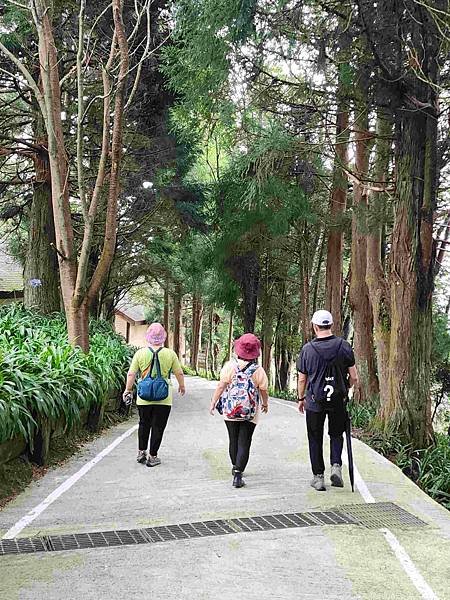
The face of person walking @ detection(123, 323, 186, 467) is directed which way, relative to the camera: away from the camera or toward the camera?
away from the camera

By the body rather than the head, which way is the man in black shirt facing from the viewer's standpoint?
away from the camera

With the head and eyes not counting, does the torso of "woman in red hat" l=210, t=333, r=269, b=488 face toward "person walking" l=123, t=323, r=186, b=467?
no

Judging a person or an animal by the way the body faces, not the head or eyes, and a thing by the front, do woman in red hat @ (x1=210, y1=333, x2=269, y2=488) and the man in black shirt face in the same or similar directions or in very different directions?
same or similar directions

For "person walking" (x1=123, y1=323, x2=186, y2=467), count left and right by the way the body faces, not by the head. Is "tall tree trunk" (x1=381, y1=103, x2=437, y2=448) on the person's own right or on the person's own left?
on the person's own right

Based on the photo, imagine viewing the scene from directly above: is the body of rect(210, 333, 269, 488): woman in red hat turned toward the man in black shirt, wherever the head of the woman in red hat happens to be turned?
no

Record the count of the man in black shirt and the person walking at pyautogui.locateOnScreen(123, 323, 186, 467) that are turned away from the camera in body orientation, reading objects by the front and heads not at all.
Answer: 2

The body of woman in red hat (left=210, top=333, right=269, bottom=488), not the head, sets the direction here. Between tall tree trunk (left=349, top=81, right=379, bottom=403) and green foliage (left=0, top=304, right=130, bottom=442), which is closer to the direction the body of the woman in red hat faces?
the tall tree trunk

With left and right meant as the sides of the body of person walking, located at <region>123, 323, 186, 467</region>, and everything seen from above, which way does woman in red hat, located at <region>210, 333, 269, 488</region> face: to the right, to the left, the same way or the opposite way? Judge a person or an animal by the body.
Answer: the same way

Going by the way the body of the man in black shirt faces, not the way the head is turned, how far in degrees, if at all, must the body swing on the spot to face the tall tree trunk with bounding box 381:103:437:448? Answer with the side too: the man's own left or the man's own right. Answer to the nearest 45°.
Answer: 0° — they already face it

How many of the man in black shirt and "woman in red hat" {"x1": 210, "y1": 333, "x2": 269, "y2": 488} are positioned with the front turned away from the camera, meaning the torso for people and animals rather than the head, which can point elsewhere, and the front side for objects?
2

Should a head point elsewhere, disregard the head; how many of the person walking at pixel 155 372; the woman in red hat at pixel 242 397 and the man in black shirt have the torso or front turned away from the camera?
3

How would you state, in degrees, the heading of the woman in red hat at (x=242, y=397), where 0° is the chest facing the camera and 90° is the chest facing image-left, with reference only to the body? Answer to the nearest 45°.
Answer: approximately 180°

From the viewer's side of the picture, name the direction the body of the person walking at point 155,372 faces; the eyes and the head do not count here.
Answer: away from the camera

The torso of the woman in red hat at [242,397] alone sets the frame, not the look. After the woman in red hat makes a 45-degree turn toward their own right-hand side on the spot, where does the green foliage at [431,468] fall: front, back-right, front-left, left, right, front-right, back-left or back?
front

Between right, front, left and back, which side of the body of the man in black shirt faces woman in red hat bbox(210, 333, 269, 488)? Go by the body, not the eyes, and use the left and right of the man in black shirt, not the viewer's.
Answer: left

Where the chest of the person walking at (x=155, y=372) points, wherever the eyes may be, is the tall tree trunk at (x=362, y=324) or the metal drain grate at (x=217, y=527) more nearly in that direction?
the tall tree trunk

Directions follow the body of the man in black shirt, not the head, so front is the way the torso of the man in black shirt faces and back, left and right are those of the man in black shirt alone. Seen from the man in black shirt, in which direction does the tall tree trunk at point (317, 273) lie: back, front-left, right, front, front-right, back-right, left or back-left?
front

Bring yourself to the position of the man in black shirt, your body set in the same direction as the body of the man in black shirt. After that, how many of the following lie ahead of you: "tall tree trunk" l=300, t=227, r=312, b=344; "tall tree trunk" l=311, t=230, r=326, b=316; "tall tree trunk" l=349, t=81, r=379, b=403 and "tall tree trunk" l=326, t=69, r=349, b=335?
4
